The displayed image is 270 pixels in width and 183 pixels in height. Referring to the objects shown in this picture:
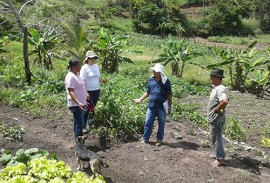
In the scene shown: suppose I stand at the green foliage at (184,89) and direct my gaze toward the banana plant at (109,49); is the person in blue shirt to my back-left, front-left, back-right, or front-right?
back-left

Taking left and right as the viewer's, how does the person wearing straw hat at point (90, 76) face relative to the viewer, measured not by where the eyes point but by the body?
facing the viewer and to the right of the viewer

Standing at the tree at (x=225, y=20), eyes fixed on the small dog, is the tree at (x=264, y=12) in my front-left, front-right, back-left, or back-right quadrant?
back-left

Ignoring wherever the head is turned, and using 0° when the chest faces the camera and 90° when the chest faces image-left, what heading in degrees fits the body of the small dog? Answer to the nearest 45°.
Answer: approximately 135°

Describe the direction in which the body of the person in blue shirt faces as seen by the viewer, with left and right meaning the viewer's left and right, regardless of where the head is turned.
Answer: facing the viewer and to the left of the viewer

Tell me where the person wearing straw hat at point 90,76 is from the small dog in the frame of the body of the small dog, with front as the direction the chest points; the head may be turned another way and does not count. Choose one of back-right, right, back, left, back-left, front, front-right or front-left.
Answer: front-right

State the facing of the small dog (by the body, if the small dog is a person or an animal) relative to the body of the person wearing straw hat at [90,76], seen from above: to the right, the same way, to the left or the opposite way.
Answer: the opposite way

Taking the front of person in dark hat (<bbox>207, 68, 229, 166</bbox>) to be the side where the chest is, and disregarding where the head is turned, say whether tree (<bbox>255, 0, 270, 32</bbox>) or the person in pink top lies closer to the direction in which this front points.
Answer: the person in pink top

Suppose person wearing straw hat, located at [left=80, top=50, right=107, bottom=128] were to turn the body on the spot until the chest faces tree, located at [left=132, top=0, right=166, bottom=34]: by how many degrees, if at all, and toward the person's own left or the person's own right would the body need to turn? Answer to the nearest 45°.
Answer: approximately 135° to the person's own left

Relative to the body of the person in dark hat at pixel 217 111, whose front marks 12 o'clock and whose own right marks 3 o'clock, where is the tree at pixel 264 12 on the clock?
The tree is roughly at 3 o'clock from the person in dark hat.

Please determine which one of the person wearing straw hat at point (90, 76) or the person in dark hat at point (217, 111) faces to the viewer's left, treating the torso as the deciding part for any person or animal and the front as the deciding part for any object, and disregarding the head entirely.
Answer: the person in dark hat

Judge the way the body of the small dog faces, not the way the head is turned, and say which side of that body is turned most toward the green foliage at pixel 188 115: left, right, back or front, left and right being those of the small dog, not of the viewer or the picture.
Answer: right

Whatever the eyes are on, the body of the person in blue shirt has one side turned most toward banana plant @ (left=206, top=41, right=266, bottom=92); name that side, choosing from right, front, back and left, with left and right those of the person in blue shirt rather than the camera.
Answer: back

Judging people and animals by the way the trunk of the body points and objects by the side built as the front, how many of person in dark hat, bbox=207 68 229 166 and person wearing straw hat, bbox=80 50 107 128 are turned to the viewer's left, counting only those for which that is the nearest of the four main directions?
1

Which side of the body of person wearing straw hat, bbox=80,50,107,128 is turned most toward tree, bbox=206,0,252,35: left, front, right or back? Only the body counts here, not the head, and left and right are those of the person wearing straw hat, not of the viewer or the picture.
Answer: left

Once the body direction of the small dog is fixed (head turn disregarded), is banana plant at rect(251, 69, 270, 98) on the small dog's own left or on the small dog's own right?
on the small dog's own right

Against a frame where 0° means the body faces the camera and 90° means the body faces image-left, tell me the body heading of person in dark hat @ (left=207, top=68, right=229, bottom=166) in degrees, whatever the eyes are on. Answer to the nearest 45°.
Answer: approximately 90°
